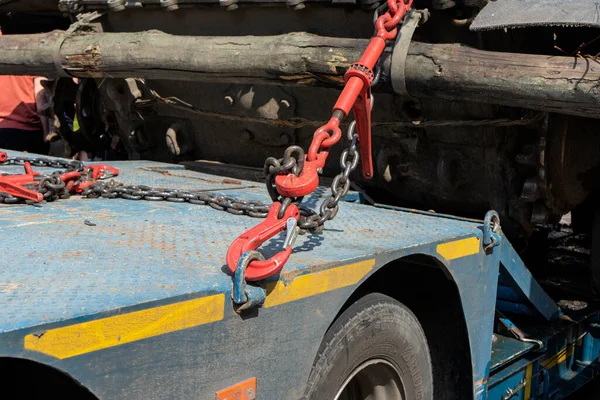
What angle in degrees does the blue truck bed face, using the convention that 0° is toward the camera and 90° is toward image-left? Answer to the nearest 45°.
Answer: approximately 45°
